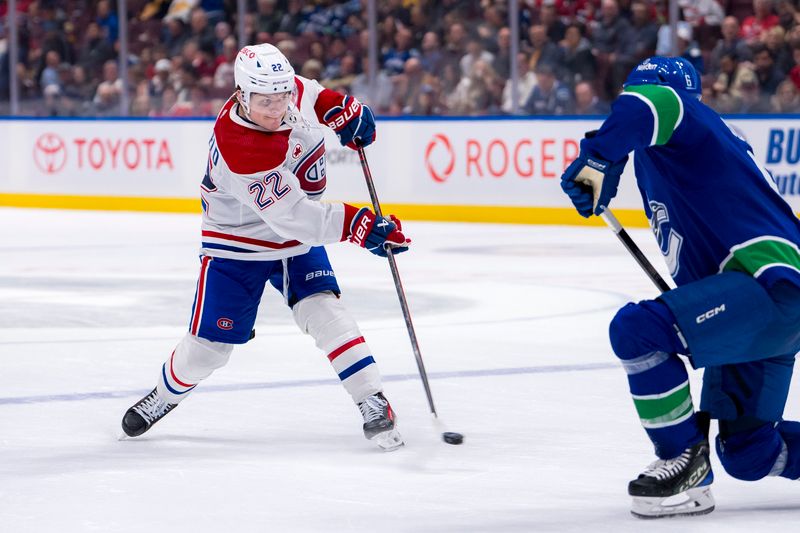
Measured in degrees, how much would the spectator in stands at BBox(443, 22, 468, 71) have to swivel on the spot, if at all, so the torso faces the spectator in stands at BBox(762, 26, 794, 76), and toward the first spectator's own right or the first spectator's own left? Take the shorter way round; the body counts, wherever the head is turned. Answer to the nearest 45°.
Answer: approximately 45° to the first spectator's own left

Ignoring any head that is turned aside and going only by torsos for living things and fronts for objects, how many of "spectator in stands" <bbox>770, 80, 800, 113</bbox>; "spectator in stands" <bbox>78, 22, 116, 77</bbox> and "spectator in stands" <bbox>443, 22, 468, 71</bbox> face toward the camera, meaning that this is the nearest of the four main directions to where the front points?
3

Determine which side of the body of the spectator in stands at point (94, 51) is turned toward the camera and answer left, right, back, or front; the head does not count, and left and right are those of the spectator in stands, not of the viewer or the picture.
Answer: front

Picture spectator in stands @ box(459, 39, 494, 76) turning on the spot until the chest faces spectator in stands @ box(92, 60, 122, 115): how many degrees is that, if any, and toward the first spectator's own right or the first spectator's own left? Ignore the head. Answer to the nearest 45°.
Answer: approximately 135° to the first spectator's own right

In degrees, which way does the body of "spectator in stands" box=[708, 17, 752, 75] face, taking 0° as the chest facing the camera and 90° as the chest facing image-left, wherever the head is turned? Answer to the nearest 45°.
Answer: approximately 0°

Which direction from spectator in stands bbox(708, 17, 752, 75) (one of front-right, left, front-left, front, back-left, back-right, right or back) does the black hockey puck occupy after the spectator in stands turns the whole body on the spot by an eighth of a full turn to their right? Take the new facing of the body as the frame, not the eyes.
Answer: front-left

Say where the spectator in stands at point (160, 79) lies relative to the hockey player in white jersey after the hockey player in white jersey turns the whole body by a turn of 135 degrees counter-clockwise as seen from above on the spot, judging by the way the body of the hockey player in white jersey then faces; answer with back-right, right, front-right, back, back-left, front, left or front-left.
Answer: front

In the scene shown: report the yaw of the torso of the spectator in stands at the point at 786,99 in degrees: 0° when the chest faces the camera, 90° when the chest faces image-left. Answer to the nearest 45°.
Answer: approximately 0°
